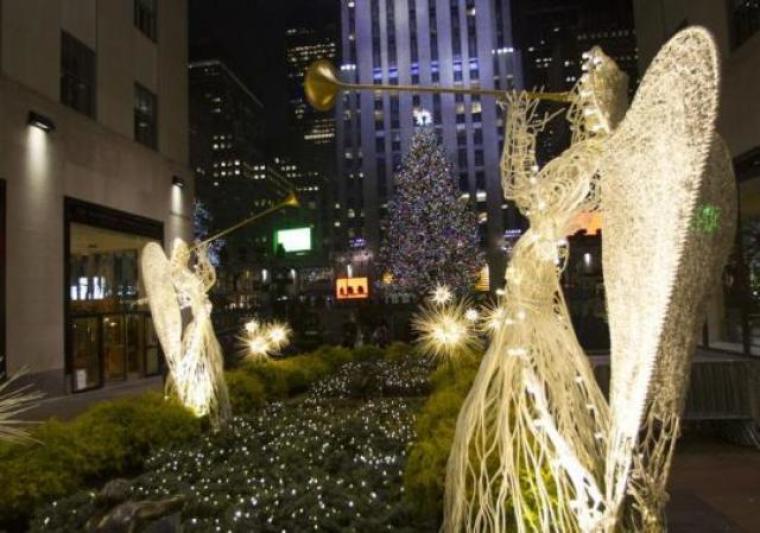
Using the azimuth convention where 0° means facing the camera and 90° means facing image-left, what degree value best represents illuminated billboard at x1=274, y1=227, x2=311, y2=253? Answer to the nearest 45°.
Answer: approximately 0°

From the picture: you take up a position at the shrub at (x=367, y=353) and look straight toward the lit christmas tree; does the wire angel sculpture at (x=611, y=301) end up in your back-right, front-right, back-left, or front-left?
back-right

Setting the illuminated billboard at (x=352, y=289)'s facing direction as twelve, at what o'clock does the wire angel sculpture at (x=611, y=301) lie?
The wire angel sculpture is roughly at 12 o'clock from the illuminated billboard.

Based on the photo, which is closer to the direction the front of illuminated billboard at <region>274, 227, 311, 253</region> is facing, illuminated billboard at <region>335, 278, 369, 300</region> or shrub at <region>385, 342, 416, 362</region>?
the shrub

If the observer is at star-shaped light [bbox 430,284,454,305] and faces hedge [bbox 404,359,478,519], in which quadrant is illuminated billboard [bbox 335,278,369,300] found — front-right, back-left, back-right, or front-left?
back-right

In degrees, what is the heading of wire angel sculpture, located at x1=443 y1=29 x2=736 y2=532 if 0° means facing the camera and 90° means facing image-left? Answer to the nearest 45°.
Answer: approximately 90°

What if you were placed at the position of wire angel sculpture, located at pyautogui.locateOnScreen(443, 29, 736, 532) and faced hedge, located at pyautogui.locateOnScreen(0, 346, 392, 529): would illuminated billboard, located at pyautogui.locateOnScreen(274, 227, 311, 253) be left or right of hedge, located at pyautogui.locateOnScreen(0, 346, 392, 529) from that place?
right

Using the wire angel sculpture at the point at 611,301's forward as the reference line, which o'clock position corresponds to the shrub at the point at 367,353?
The shrub is roughly at 2 o'clock from the wire angel sculpture.

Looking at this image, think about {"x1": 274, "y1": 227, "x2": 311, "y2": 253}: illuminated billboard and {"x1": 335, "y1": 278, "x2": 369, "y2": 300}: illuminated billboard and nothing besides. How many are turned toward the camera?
2
